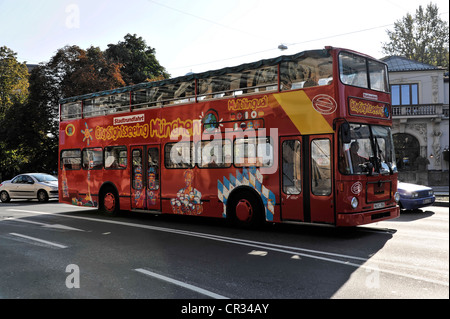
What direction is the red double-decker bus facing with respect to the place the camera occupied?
facing the viewer and to the right of the viewer

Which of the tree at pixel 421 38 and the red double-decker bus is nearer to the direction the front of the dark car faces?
the red double-decker bus

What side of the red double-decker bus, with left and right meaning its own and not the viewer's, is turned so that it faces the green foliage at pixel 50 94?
back

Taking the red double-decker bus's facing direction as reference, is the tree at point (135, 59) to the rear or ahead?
to the rear

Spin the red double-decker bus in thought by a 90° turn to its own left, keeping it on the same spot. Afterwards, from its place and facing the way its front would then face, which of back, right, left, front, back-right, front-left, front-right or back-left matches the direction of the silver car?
left

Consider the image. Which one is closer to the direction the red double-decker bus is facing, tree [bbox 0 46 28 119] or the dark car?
the dark car

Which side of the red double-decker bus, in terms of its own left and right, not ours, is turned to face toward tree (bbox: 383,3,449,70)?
left
